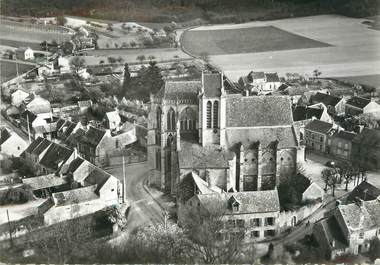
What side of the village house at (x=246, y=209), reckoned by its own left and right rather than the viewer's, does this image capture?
front

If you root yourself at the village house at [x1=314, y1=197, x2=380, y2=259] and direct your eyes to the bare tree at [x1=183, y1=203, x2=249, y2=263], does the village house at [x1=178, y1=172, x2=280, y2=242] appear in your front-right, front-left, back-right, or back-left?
front-right

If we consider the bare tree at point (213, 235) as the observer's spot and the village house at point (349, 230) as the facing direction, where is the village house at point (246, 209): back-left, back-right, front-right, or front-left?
front-left

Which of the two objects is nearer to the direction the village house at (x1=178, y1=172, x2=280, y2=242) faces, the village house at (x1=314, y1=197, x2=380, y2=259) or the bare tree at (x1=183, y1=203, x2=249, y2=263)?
the bare tree

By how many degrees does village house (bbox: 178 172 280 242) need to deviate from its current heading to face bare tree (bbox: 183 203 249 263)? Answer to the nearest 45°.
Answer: approximately 45° to its right

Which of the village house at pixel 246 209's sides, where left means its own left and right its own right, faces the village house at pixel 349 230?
left
